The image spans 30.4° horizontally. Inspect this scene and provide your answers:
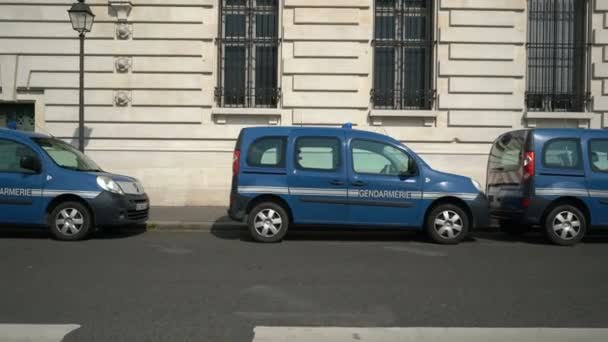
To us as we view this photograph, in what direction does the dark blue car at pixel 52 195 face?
facing the viewer and to the right of the viewer

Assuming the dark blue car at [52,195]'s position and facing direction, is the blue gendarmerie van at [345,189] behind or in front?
in front

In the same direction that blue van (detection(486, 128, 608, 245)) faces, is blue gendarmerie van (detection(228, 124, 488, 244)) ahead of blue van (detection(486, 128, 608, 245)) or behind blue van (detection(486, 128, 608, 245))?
behind

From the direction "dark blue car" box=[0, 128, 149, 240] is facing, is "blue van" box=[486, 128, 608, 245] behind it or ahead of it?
ahead

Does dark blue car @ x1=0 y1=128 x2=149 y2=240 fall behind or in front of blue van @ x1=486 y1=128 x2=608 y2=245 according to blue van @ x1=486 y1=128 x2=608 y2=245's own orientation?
behind

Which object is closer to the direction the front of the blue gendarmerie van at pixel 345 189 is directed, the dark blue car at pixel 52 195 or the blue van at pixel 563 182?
the blue van

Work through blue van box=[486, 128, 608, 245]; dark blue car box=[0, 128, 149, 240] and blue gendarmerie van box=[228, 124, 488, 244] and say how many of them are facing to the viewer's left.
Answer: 0

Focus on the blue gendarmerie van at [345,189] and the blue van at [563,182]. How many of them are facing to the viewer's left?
0

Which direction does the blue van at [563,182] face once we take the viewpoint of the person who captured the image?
facing away from the viewer and to the right of the viewer

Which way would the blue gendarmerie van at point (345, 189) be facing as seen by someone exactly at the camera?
facing to the right of the viewer

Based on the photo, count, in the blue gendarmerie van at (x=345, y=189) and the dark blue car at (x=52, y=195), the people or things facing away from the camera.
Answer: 0

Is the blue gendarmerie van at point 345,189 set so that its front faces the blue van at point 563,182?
yes

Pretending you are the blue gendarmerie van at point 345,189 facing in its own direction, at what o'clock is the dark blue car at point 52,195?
The dark blue car is roughly at 6 o'clock from the blue gendarmerie van.
